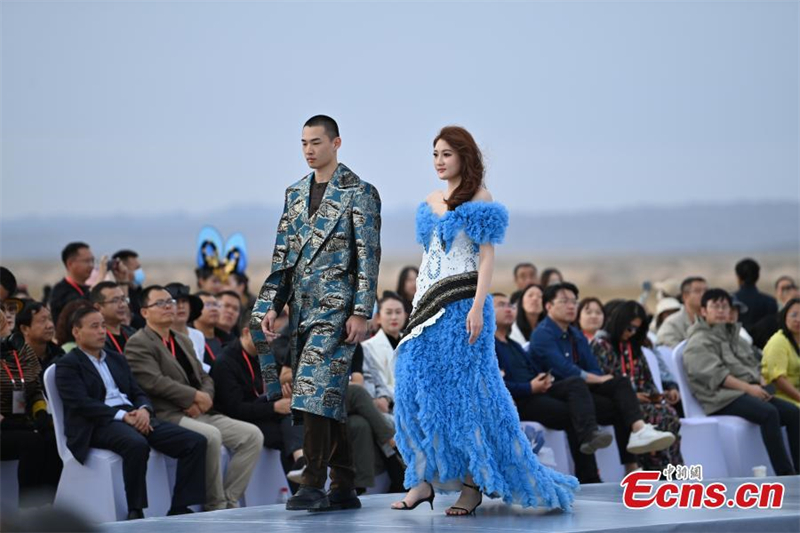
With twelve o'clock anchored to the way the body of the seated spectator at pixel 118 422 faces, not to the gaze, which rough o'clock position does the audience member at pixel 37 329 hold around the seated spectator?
The audience member is roughly at 6 o'clock from the seated spectator.

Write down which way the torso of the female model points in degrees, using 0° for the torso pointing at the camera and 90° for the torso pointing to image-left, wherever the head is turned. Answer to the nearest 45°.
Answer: approximately 45°

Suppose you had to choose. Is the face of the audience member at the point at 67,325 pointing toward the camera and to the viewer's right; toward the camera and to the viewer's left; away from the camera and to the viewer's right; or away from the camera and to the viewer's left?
toward the camera and to the viewer's right

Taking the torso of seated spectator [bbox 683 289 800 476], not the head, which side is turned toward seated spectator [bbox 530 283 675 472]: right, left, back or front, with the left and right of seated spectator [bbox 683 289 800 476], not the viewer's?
right

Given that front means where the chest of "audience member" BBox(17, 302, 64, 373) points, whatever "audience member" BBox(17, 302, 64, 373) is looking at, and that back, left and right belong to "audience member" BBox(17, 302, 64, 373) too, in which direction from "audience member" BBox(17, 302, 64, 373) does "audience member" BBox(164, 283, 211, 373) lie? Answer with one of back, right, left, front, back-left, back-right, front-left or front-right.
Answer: left

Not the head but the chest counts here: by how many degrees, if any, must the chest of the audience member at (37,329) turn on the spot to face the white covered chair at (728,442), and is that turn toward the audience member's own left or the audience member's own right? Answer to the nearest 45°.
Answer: approximately 45° to the audience member's own left

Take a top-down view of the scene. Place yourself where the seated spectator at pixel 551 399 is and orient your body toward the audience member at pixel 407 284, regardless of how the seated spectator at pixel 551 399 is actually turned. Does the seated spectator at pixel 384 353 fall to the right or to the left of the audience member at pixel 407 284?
left

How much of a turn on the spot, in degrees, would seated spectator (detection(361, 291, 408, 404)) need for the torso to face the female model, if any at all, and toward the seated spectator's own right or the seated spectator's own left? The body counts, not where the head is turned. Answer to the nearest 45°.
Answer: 0° — they already face them

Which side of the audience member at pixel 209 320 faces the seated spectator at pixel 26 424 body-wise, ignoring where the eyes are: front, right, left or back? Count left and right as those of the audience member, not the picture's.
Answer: right

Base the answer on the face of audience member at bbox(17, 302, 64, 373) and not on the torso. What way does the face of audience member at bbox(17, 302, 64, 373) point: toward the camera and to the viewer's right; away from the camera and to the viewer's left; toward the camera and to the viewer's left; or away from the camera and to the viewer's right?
toward the camera and to the viewer's right

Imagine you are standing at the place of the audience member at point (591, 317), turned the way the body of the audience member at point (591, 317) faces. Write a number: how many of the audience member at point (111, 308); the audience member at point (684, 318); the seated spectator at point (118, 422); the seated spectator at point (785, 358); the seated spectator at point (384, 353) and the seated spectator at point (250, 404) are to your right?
4
